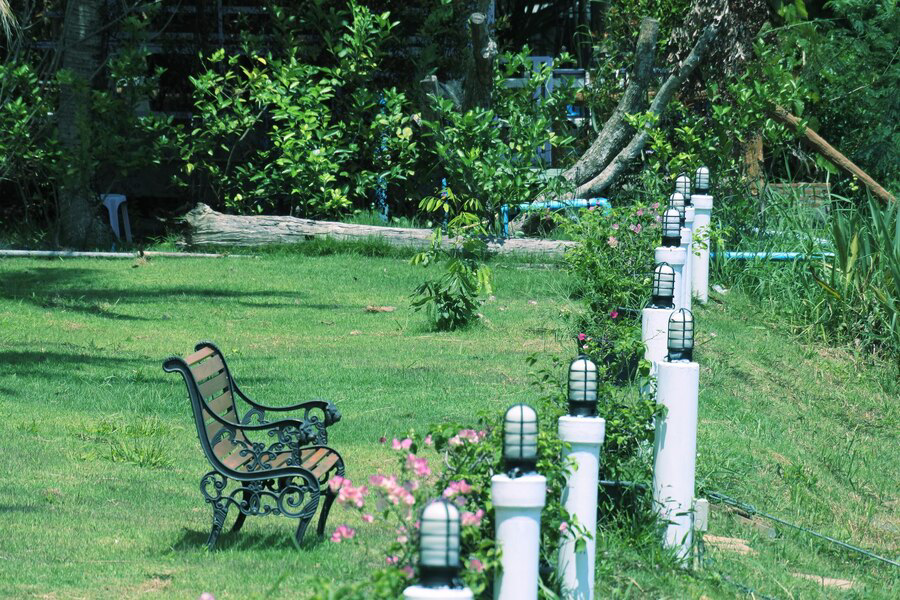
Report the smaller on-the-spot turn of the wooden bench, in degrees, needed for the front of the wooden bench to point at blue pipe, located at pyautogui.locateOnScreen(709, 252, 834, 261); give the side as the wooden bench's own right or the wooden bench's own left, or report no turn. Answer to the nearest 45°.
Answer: approximately 45° to the wooden bench's own left

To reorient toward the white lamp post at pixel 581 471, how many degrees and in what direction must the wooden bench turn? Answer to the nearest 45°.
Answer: approximately 45° to its right

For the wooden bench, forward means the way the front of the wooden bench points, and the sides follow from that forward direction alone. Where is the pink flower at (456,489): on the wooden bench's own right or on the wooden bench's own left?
on the wooden bench's own right

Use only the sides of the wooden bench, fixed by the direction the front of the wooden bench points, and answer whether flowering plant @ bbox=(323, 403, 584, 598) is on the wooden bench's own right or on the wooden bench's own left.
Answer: on the wooden bench's own right

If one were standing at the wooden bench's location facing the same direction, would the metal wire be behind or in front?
in front

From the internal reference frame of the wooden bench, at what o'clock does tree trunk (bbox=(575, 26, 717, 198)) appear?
The tree trunk is roughly at 10 o'clock from the wooden bench.

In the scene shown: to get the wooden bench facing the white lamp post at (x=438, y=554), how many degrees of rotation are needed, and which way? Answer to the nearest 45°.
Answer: approximately 90° to its right

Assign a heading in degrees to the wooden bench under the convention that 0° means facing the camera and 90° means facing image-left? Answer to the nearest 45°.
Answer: approximately 270°

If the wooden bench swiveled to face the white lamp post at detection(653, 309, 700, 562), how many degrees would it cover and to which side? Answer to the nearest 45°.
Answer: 0° — it already faces it

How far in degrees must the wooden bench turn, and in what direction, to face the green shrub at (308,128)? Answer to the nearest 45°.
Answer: approximately 90° to its left

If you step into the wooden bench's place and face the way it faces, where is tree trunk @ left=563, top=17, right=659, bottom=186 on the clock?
The tree trunk is roughly at 10 o'clock from the wooden bench.

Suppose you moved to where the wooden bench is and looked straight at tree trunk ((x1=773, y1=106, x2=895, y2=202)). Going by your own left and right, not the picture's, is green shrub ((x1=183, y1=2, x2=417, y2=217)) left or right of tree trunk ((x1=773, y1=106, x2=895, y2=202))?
left

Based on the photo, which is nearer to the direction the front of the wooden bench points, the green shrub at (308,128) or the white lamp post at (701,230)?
the white lamp post

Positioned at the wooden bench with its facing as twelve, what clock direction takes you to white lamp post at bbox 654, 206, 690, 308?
The white lamp post is roughly at 11 o'clock from the wooden bench.
